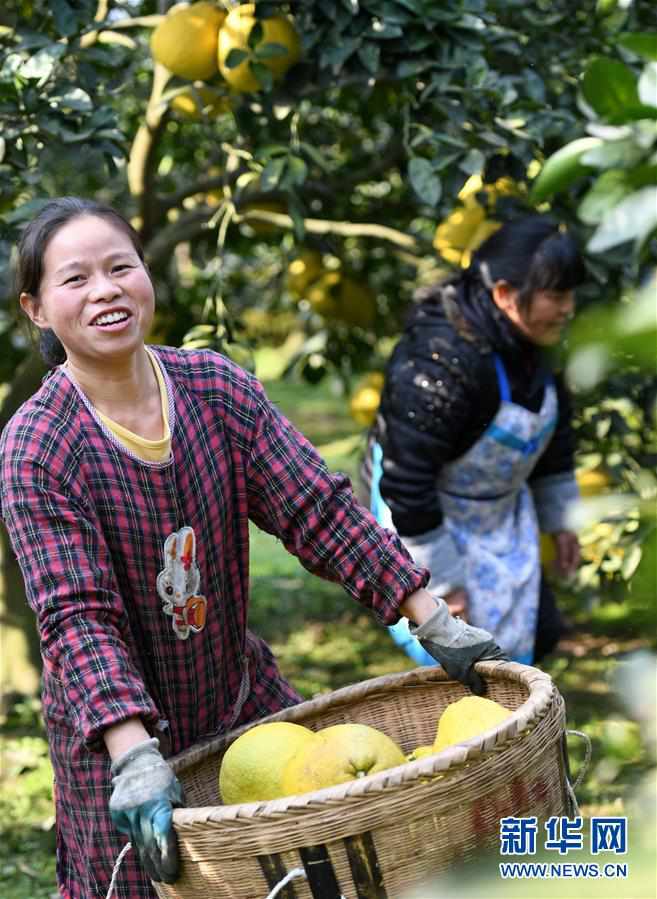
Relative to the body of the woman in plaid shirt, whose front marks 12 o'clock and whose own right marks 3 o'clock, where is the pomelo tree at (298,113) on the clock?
The pomelo tree is roughly at 8 o'clock from the woman in plaid shirt.

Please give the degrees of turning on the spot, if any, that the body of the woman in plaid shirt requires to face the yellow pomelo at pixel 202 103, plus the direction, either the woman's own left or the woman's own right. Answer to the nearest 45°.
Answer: approximately 135° to the woman's own left

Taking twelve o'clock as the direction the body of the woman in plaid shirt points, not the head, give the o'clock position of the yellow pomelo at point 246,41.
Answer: The yellow pomelo is roughly at 8 o'clock from the woman in plaid shirt.

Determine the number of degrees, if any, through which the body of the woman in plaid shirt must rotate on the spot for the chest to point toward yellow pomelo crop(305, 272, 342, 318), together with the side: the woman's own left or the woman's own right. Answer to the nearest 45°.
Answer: approximately 135° to the woman's own left

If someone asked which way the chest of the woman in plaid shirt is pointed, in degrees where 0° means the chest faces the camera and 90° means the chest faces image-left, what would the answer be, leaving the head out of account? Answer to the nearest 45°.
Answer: approximately 315°

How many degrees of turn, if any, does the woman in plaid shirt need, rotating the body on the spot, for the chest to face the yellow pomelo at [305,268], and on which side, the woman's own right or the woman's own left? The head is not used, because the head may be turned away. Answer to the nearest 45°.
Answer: approximately 135° to the woman's own left

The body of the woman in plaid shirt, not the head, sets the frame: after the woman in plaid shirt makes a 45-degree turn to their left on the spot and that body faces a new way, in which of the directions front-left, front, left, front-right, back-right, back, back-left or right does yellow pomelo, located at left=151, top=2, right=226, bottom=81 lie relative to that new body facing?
left
